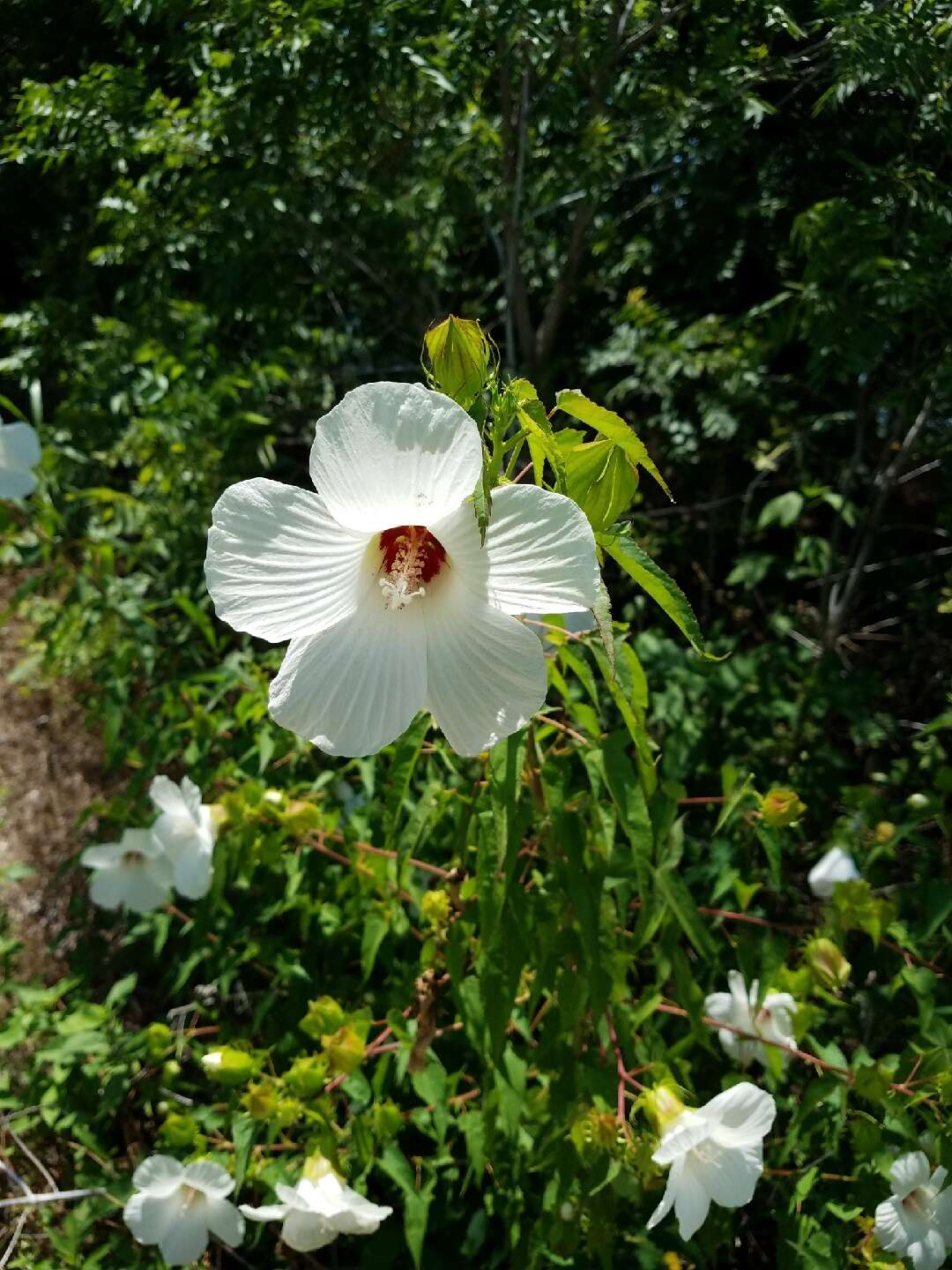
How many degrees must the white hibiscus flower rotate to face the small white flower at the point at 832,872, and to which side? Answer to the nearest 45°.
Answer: approximately 135° to its left

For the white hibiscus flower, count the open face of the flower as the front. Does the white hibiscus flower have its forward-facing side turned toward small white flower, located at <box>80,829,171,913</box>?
no

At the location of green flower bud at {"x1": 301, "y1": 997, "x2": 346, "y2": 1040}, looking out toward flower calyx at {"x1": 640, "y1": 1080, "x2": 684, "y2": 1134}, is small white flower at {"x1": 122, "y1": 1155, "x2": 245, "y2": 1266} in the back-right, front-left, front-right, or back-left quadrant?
back-right

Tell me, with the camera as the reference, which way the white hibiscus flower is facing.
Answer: facing the viewer
